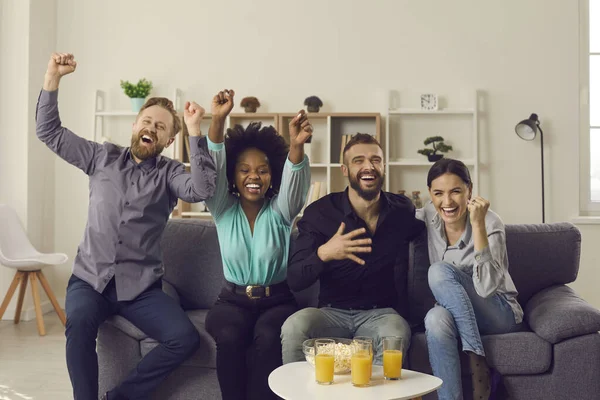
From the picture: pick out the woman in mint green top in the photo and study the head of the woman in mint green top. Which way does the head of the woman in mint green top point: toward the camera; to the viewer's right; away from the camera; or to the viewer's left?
toward the camera

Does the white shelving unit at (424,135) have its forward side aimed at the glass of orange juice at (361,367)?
yes

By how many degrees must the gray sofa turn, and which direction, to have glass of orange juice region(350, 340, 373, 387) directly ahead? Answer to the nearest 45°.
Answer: approximately 45° to its right

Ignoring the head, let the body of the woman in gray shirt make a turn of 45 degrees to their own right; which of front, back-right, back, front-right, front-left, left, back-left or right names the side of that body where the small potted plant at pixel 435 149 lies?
right

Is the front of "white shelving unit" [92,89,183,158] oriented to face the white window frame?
no

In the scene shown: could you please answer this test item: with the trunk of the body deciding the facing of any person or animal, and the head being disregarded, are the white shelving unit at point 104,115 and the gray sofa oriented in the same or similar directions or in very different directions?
same or similar directions

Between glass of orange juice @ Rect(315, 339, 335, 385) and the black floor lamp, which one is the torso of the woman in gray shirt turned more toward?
the glass of orange juice

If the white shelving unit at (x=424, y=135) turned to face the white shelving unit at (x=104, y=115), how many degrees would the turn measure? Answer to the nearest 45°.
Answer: approximately 90° to its right

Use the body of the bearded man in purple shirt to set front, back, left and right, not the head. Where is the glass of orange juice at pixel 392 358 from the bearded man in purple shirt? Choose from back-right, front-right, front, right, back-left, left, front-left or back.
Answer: front-left

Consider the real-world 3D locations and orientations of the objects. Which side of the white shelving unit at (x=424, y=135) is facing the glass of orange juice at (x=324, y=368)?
front

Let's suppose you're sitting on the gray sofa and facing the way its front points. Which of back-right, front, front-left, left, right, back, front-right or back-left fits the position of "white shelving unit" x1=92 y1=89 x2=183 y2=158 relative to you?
back-right

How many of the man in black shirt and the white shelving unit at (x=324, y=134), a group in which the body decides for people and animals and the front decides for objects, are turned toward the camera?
2

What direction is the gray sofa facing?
toward the camera

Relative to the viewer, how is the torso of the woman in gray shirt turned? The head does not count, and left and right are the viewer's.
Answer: facing the viewer and to the left of the viewer

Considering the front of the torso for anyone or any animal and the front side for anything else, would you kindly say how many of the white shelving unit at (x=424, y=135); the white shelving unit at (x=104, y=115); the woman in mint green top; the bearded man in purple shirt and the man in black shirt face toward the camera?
5

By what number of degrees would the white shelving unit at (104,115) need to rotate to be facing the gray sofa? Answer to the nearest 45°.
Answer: approximately 45° to its left

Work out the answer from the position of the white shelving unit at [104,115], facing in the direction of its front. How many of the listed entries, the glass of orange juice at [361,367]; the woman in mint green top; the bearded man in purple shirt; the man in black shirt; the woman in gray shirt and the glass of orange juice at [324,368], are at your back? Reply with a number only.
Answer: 0

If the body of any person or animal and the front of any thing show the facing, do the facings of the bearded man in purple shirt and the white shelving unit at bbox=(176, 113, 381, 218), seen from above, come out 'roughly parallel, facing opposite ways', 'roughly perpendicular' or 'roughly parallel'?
roughly parallel

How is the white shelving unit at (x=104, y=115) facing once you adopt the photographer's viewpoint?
facing the viewer

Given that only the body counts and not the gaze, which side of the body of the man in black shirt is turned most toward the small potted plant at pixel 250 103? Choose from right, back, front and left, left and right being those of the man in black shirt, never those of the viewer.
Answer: back
